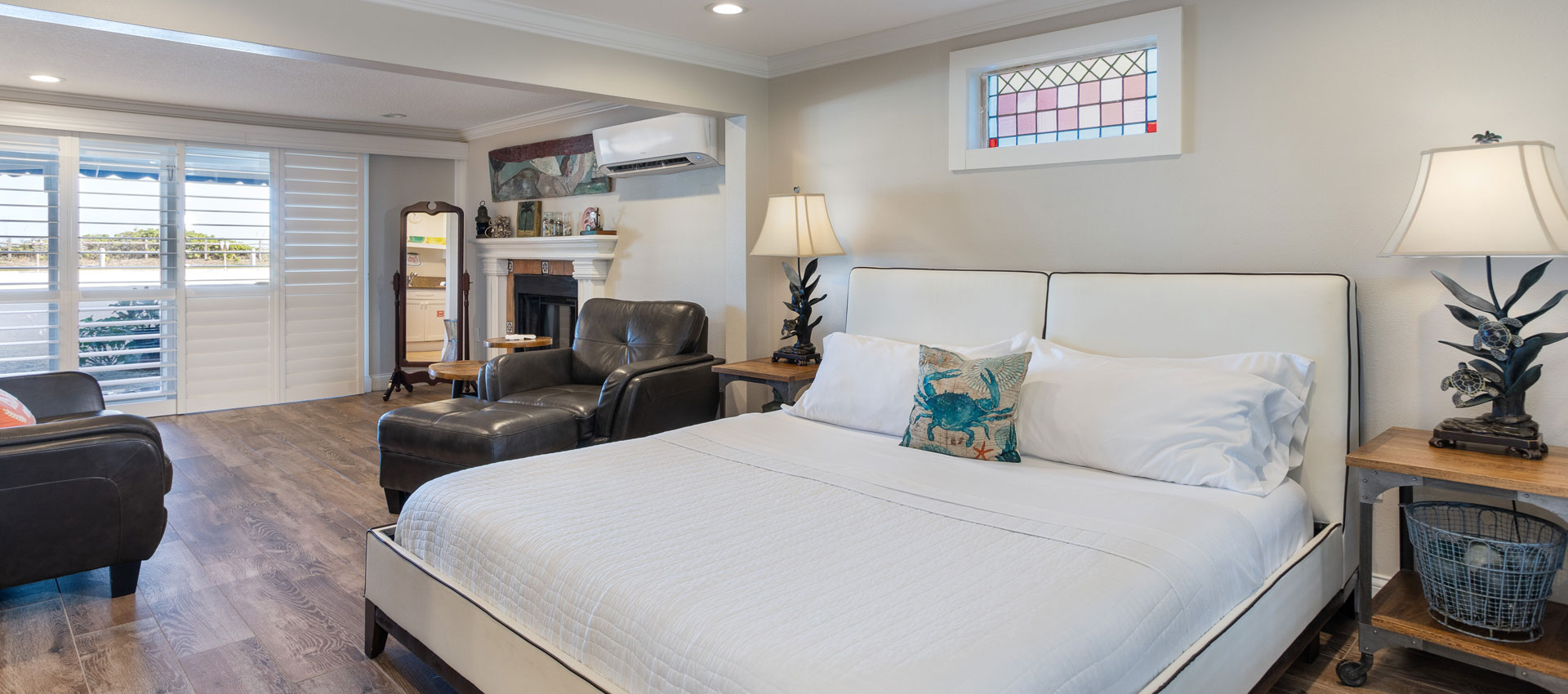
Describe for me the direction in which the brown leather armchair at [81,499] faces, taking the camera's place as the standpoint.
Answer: facing to the right of the viewer

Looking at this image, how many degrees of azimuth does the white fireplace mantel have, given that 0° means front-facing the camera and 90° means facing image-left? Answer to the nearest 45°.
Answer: approximately 45°

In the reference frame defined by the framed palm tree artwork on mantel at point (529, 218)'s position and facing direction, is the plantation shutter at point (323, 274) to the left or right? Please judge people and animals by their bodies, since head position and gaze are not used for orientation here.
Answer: on its right

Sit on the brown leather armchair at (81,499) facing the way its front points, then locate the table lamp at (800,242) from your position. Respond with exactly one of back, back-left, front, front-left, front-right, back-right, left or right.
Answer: front

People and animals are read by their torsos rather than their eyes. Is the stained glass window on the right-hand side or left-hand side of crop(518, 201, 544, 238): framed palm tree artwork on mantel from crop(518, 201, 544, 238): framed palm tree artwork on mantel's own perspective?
on its left

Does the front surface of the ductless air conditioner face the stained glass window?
no

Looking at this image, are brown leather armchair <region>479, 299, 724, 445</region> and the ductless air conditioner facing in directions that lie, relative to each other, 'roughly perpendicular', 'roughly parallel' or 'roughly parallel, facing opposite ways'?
roughly parallel

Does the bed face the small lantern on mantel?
no

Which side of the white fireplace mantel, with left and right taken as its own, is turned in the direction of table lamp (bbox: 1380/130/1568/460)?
left

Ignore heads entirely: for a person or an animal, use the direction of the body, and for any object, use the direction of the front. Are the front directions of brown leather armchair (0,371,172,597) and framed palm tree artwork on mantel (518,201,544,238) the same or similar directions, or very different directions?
very different directions

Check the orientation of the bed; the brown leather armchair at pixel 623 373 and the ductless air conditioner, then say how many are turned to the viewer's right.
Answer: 0

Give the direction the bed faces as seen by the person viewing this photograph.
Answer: facing the viewer and to the left of the viewer

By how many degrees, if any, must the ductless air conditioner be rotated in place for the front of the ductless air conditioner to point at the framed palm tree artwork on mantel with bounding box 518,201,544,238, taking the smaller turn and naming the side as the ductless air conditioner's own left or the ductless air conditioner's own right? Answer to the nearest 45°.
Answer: approximately 90° to the ductless air conditioner's own right

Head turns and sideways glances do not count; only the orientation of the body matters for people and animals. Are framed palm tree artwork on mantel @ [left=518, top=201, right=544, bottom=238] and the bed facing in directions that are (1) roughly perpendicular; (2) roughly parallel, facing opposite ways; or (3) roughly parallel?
roughly parallel
